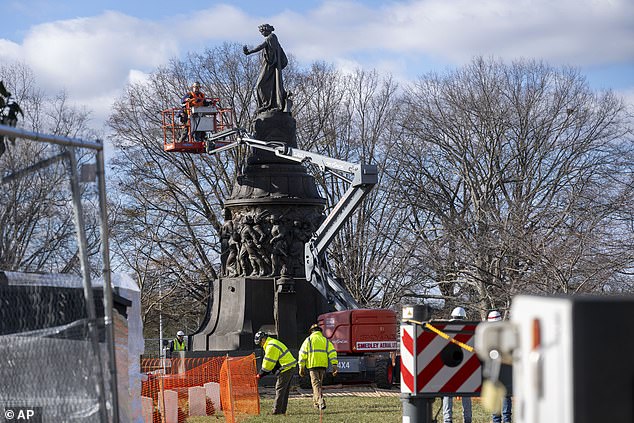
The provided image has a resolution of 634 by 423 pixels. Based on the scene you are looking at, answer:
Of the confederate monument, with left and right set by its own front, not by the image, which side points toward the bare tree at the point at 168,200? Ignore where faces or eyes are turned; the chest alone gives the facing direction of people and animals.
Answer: right

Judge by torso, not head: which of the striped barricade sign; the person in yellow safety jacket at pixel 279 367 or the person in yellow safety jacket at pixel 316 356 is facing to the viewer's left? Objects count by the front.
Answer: the person in yellow safety jacket at pixel 279 367

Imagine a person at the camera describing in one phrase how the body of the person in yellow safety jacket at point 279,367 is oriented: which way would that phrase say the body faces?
to the viewer's left

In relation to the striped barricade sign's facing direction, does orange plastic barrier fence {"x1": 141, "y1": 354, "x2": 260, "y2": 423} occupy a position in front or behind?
behind

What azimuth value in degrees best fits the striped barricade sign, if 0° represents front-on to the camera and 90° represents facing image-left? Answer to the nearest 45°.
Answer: approximately 0°

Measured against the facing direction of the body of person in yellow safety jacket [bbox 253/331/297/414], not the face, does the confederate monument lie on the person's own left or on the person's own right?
on the person's own right
